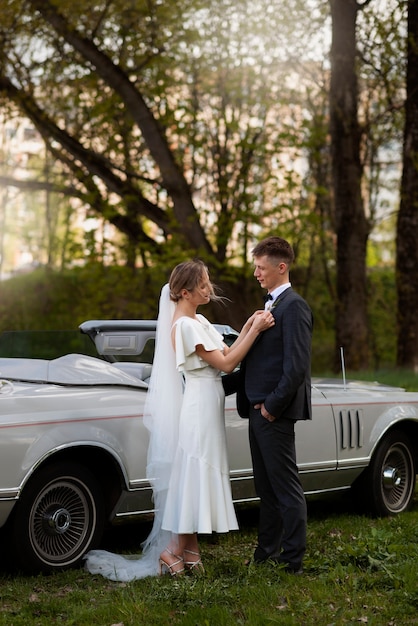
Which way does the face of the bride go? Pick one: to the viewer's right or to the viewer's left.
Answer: to the viewer's right

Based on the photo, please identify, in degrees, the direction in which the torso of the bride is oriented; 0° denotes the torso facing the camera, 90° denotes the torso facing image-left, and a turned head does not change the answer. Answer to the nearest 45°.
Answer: approximately 270°

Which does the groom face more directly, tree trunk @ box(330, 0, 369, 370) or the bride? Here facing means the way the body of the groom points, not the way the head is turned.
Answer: the bride

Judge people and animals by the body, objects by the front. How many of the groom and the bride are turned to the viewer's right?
1

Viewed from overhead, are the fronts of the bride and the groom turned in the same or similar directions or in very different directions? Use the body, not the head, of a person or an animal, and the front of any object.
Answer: very different directions

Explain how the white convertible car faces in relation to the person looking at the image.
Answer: facing away from the viewer and to the right of the viewer

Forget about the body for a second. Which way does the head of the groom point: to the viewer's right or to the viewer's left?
to the viewer's left

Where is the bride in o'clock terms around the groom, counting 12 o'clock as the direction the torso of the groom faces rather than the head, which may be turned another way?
The bride is roughly at 12 o'clock from the groom.

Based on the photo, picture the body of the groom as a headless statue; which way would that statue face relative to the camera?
to the viewer's left
